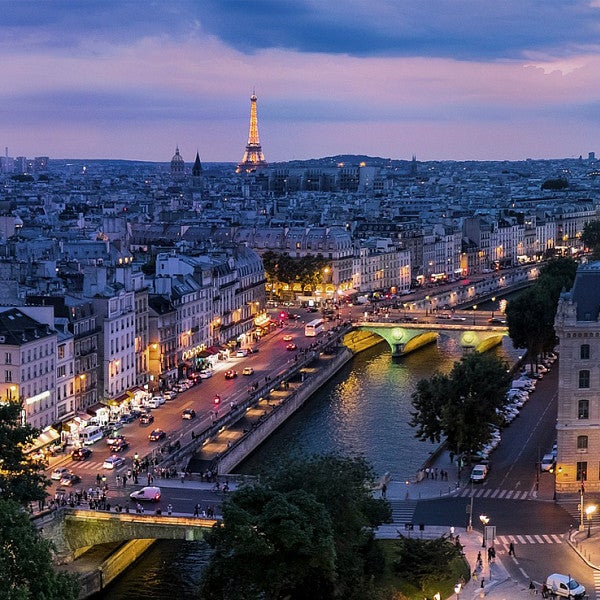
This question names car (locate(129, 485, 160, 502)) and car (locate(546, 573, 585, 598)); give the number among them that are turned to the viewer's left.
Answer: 1

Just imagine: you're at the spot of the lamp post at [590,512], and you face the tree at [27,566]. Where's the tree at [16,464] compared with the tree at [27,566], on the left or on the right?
right

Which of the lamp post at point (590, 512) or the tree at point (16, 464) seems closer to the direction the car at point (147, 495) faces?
the tree

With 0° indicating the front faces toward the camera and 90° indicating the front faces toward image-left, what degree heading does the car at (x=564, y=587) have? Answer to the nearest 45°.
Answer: approximately 315°

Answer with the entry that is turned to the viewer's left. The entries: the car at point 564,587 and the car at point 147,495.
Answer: the car at point 147,495

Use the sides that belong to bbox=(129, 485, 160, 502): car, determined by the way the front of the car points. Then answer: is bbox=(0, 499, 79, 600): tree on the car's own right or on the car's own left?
on the car's own left

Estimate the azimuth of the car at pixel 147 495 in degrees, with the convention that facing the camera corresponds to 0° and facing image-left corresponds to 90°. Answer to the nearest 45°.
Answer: approximately 90°

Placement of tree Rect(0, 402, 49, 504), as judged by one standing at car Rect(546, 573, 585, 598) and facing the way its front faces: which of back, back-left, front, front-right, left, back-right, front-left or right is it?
back-right

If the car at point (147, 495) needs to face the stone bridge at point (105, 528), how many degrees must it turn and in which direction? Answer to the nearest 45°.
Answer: approximately 45° to its left

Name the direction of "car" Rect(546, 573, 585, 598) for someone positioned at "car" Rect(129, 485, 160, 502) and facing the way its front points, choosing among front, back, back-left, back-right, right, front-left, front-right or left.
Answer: back-left
